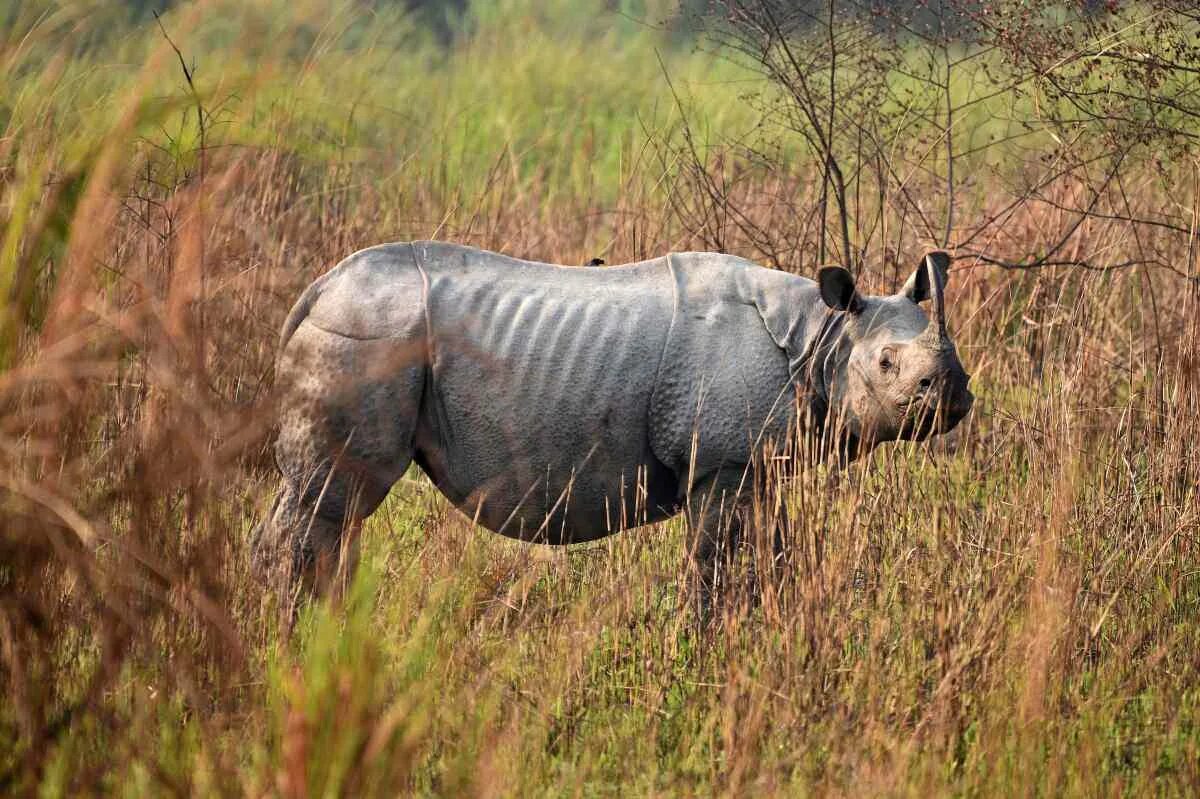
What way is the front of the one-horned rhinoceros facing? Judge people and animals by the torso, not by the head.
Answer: to the viewer's right
